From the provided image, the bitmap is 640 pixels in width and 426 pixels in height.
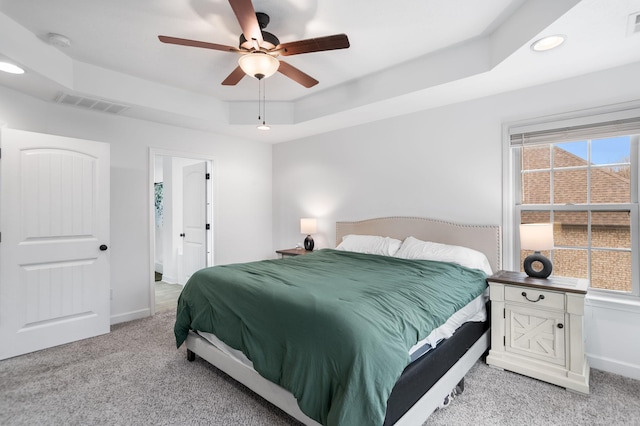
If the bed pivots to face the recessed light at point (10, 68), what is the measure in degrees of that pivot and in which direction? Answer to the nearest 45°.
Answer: approximately 45° to its right

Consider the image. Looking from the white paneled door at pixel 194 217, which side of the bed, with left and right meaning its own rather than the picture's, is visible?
right

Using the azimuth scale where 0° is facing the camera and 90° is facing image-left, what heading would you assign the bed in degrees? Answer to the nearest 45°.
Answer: approximately 45°

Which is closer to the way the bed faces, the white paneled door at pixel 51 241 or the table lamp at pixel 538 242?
the white paneled door
